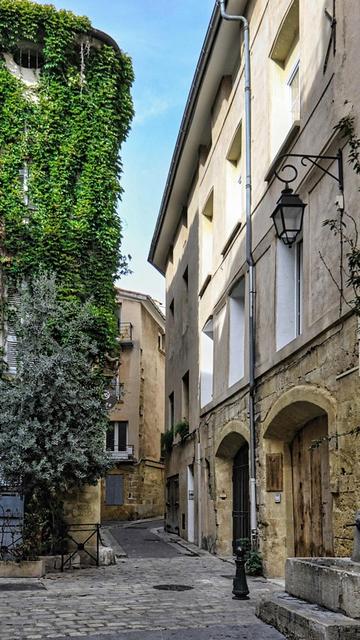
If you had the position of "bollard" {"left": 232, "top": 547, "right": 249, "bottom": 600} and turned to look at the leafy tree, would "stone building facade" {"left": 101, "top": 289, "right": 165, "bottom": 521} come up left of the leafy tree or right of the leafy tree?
right

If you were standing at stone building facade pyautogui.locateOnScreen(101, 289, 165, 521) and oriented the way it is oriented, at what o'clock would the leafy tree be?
The leafy tree is roughly at 12 o'clock from the stone building facade.

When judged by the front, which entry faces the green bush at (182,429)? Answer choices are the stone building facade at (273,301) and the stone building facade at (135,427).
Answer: the stone building facade at (135,427)

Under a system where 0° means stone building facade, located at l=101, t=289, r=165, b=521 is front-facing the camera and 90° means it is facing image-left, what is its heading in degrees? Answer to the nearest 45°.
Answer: approximately 0°

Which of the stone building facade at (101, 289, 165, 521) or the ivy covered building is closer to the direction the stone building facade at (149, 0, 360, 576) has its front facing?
the ivy covered building

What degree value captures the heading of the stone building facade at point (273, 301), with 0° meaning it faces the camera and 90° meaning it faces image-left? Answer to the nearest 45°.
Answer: approximately 45°

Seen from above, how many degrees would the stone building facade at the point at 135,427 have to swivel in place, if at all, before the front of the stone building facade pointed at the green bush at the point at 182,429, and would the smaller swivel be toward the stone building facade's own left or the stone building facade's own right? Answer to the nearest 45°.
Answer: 0° — it already faces it

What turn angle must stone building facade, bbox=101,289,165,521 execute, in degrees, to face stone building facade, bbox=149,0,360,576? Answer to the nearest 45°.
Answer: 0° — it already faces it
